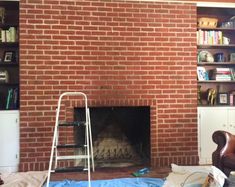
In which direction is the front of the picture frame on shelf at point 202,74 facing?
toward the camera

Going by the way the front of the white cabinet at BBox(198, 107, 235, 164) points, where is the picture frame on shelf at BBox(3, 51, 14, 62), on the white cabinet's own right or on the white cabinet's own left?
on the white cabinet's own right

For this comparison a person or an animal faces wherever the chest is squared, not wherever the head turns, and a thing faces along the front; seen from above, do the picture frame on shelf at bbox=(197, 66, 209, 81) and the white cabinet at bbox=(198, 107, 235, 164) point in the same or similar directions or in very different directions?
same or similar directions

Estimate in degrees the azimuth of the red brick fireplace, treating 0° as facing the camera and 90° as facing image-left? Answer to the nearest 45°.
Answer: approximately 0°

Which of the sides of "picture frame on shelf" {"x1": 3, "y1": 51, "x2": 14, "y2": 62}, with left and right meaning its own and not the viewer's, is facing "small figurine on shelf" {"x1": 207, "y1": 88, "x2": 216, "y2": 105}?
left

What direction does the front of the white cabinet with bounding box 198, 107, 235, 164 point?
toward the camera

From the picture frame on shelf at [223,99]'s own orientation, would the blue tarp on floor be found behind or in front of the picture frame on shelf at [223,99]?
in front

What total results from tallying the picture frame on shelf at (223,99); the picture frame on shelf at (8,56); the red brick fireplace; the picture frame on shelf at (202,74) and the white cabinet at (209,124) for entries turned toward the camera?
5

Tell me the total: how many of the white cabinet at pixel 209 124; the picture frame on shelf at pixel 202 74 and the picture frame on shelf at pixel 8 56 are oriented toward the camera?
3

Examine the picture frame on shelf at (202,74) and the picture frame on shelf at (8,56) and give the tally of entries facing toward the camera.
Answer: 2

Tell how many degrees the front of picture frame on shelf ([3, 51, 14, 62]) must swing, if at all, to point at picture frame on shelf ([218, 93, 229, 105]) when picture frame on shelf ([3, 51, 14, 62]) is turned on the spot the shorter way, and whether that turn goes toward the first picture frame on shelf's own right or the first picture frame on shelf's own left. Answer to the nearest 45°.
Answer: approximately 90° to the first picture frame on shelf's own left

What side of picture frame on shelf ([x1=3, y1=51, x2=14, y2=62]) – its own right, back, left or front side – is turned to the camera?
front
